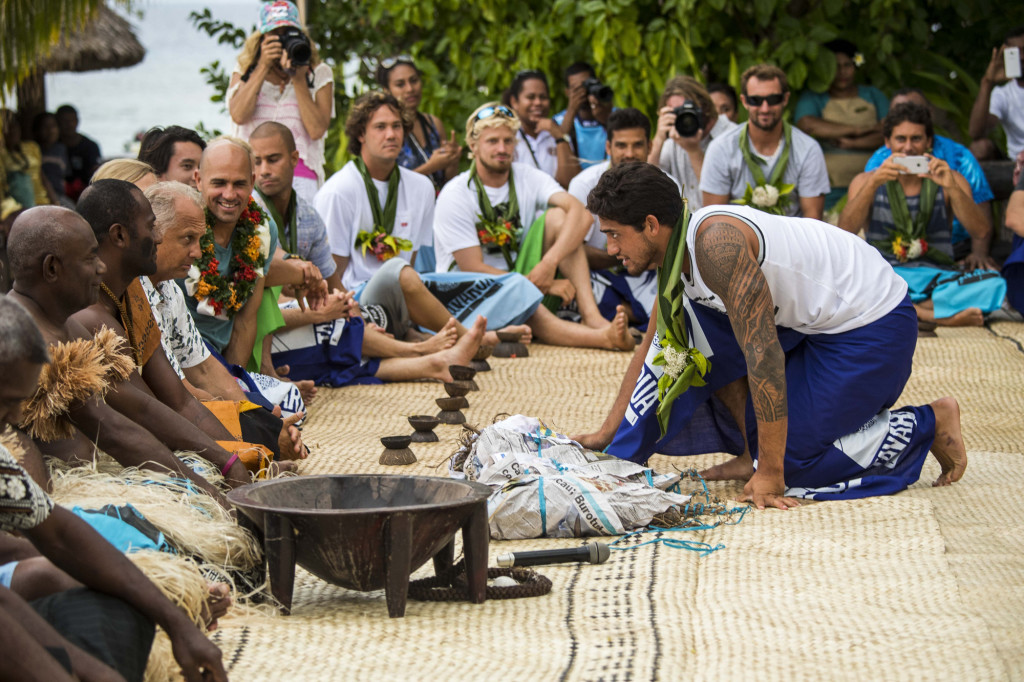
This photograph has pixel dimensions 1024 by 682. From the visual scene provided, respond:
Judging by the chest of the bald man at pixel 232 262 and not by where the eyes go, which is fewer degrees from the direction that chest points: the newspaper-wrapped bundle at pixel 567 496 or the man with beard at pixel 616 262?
the newspaper-wrapped bundle

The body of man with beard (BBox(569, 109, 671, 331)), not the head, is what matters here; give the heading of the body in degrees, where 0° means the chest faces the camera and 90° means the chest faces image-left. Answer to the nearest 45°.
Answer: approximately 0°

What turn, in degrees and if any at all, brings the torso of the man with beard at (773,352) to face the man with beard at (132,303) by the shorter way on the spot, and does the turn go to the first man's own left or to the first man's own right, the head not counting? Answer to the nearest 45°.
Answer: approximately 45° to the first man's own left

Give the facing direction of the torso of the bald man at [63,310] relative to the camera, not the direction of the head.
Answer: to the viewer's right

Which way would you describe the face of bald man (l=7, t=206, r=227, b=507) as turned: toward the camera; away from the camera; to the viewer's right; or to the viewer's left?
to the viewer's right
